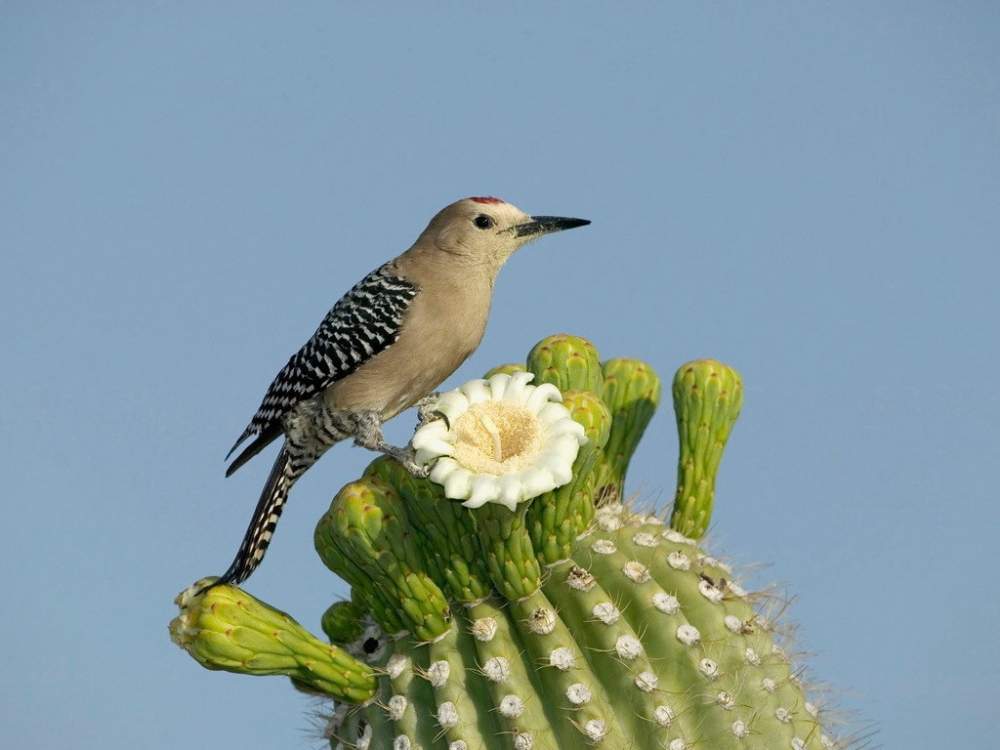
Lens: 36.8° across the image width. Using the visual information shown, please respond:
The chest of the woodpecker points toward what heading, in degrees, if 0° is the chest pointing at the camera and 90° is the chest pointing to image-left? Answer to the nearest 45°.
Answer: approximately 270°
